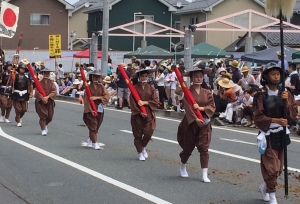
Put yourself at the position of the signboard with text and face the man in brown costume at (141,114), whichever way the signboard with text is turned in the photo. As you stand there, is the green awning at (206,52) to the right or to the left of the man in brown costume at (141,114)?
left

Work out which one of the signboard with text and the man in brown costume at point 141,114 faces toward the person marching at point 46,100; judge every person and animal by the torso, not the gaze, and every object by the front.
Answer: the signboard with text

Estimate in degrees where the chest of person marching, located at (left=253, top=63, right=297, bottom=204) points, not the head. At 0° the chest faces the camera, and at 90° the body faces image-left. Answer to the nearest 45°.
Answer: approximately 315°

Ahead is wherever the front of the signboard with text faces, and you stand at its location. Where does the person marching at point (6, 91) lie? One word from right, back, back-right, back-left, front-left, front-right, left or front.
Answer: front

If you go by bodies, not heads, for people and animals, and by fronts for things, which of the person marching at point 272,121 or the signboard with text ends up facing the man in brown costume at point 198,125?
the signboard with text

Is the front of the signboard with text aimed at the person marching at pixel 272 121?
yes

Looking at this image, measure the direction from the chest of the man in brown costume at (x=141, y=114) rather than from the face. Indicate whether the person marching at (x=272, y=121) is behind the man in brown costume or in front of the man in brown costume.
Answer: in front

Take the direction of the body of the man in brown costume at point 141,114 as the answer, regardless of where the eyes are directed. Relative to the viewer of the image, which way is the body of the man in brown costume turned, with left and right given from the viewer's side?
facing the viewer

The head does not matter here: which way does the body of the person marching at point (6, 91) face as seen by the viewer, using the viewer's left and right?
facing the viewer and to the right of the viewer

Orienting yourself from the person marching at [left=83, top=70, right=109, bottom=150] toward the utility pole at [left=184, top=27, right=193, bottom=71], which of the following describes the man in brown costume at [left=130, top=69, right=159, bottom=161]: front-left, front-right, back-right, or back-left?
back-right

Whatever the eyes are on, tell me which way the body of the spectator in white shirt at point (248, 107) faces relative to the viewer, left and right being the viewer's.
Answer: facing the viewer and to the left of the viewer

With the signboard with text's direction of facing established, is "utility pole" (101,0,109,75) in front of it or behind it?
in front

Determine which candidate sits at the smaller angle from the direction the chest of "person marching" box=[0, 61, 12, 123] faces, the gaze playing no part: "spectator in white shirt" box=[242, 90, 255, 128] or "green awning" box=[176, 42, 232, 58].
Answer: the spectator in white shirt

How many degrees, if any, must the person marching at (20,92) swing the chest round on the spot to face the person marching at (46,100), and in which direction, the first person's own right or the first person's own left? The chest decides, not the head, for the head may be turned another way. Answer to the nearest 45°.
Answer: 0° — they already face them

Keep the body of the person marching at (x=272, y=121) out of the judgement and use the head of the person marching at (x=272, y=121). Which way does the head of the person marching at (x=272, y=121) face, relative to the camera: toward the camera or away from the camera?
toward the camera

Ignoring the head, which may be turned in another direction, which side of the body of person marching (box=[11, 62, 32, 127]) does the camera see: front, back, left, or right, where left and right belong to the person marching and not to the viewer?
front

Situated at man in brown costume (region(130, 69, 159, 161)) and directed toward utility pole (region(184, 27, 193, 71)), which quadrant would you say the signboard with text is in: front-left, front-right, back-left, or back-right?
front-left
